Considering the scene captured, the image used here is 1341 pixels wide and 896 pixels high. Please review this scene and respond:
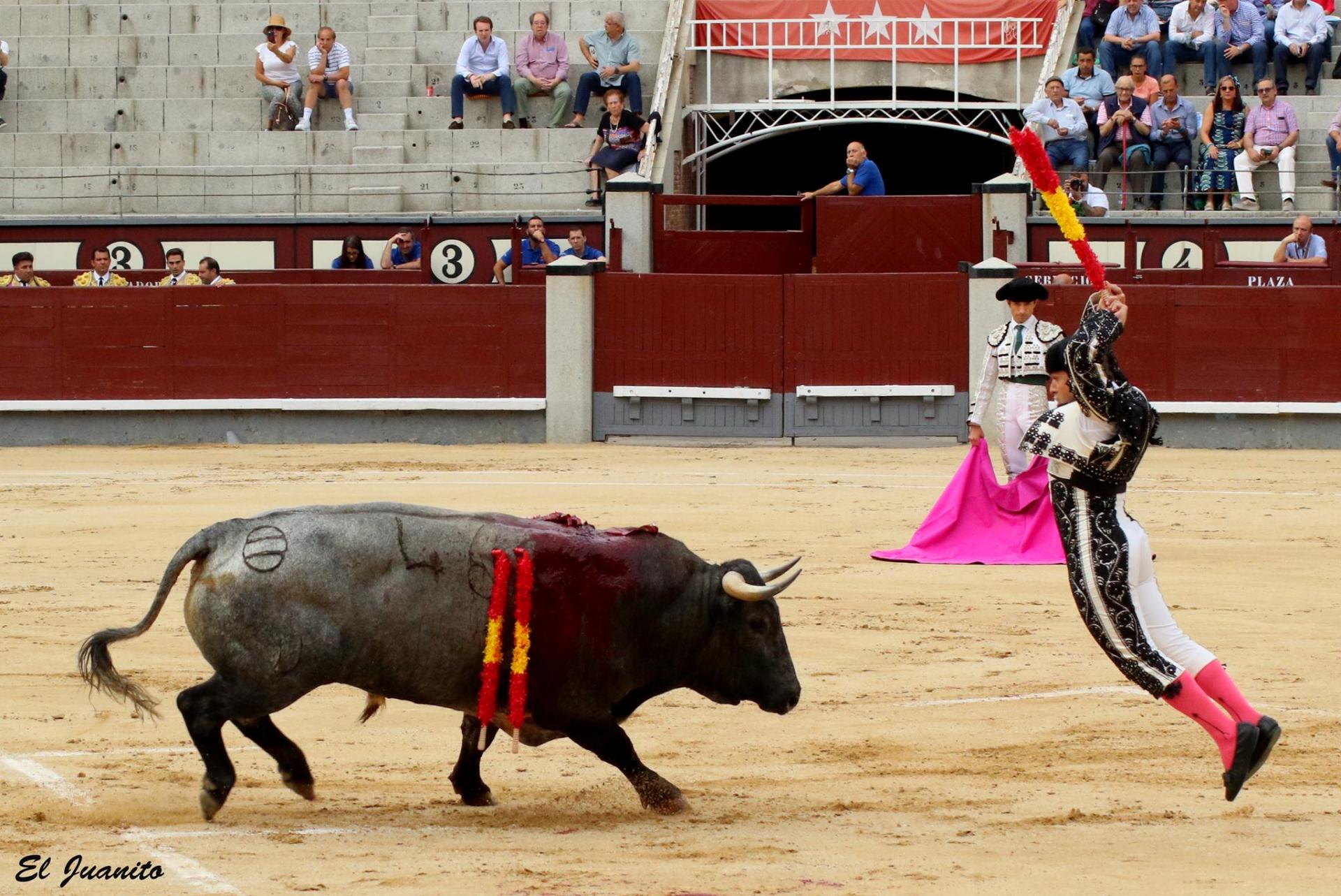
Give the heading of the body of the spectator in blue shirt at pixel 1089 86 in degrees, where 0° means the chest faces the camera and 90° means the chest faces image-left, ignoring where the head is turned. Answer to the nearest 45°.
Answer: approximately 0°

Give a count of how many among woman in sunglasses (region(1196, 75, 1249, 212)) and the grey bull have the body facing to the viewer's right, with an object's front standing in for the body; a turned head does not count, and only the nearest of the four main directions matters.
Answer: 1

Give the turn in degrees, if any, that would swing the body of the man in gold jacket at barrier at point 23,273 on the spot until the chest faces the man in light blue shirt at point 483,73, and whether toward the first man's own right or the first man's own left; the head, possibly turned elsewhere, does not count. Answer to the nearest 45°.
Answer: approximately 135° to the first man's own left

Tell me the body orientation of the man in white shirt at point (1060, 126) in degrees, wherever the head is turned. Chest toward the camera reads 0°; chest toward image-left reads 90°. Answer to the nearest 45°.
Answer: approximately 0°

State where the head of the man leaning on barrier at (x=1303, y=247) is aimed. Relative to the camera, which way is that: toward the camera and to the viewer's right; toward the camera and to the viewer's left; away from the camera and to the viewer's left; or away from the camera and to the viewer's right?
toward the camera and to the viewer's left

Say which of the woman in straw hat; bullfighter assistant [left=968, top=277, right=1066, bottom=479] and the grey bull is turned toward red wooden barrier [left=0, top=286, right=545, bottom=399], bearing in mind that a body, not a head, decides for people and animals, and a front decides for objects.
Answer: the woman in straw hat

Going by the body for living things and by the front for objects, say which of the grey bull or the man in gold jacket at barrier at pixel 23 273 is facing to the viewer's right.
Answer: the grey bull

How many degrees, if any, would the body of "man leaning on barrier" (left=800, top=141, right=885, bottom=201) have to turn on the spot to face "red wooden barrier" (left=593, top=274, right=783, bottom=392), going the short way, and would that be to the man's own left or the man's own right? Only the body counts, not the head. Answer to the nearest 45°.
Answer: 0° — they already face it

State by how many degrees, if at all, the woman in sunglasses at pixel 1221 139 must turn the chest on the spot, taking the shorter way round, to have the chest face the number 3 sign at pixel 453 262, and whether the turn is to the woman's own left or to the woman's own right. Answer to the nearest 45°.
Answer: approximately 90° to the woman's own right

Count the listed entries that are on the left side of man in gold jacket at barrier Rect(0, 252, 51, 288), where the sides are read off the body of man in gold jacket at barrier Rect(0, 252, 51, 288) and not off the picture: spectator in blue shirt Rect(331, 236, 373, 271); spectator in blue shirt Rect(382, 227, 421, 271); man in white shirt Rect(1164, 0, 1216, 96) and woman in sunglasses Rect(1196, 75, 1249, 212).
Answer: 4

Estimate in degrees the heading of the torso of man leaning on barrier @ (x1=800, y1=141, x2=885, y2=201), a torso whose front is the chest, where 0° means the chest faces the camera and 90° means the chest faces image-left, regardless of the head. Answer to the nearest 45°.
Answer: approximately 45°

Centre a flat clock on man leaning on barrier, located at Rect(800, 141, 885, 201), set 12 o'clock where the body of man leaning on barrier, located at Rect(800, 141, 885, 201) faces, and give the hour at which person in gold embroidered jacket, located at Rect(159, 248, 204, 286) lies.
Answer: person in gold embroidered jacket, located at Rect(159, 248, 204, 286) is roughly at 1 o'clock from man leaning on barrier, located at Rect(800, 141, 885, 201).
